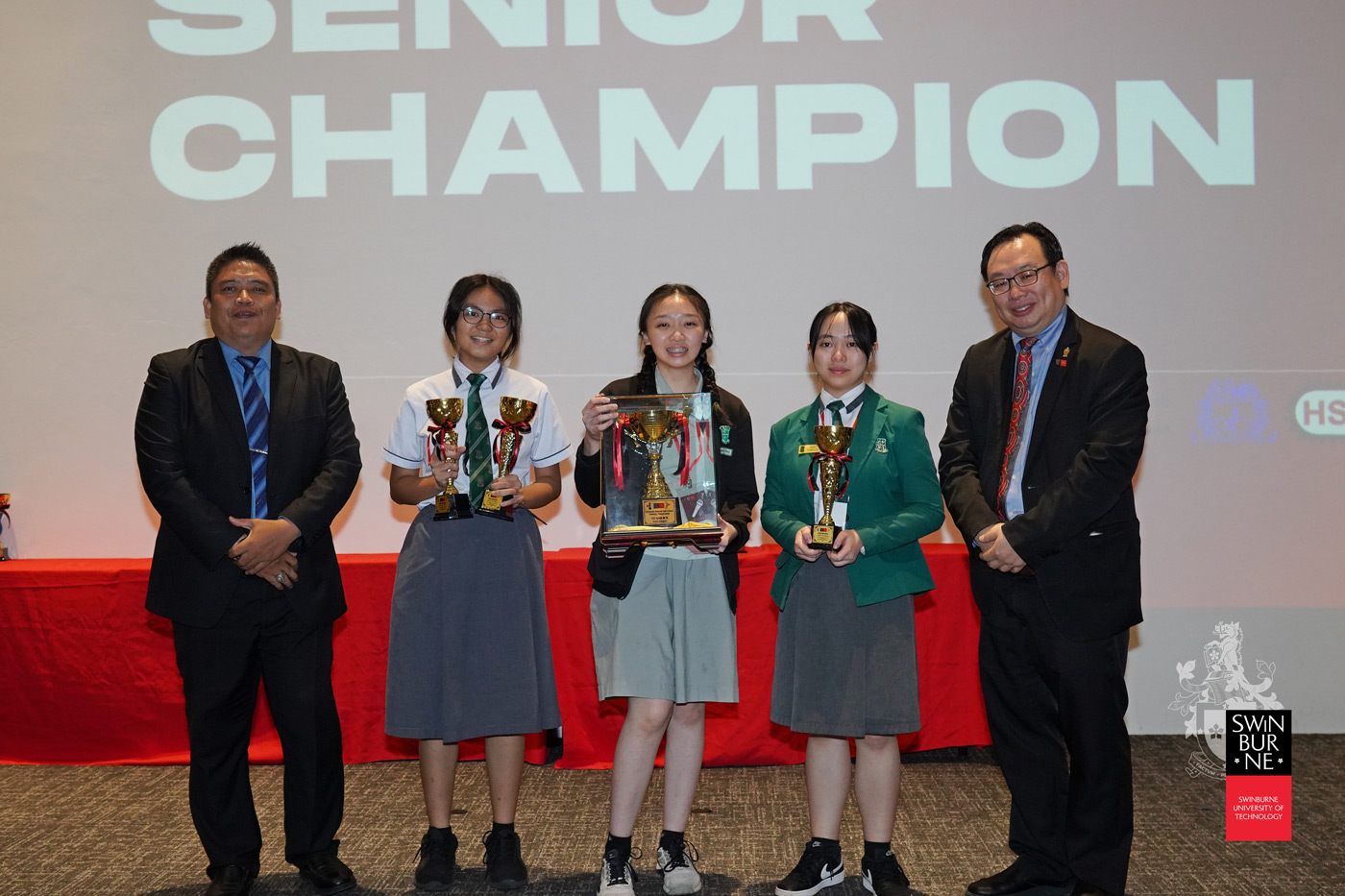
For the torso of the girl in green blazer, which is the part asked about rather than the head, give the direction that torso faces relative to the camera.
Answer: toward the camera

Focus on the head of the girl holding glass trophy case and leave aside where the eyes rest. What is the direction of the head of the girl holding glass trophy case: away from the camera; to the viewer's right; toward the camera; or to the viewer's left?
toward the camera

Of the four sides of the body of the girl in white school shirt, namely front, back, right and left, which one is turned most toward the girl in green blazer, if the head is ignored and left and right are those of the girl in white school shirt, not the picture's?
left

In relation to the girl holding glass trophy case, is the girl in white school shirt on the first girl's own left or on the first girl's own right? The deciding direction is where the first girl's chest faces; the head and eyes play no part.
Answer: on the first girl's own right

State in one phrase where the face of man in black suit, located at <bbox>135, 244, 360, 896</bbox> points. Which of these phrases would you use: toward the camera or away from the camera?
toward the camera

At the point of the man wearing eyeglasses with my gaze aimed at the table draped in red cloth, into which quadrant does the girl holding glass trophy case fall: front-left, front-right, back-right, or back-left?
front-left

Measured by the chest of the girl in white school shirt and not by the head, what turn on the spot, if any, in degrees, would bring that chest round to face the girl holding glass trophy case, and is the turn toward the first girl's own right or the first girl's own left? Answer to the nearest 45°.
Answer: approximately 45° to the first girl's own left

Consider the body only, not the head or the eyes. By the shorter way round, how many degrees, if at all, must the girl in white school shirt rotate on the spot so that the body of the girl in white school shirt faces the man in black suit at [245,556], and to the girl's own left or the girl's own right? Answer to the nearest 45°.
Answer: approximately 90° to the girl's own right

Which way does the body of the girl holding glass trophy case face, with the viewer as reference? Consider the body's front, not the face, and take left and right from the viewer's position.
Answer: facing the viewer

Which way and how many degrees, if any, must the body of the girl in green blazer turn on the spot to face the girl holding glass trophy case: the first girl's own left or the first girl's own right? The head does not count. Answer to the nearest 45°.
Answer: approximately 90° to the first girl's own right

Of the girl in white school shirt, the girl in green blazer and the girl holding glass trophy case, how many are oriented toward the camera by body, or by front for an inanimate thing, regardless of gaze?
3

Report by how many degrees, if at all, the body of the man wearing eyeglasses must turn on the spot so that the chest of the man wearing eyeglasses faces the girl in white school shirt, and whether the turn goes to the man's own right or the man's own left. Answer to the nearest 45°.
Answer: approximately 45° to the man's own right

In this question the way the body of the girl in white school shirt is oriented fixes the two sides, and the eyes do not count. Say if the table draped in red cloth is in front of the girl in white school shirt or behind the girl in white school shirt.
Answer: behind

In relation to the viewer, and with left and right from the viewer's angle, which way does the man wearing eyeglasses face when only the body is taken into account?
facing the viewer and to the left of the viewer

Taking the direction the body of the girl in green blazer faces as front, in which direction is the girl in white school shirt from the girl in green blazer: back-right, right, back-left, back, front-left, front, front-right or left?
right

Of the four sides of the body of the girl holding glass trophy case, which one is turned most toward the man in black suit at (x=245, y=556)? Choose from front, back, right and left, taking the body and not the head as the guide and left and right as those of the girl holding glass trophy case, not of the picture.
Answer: right

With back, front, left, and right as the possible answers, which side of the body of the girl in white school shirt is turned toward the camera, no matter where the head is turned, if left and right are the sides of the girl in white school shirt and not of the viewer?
front
